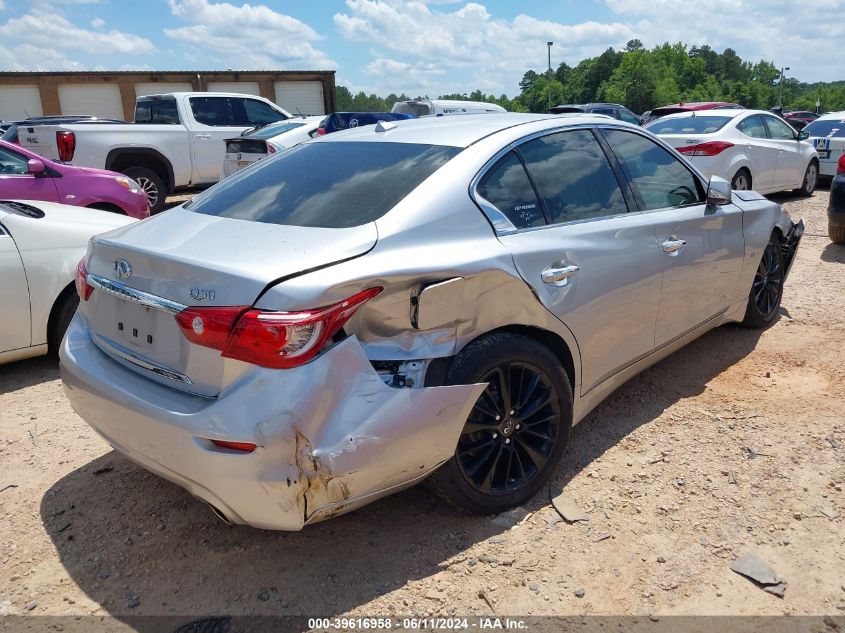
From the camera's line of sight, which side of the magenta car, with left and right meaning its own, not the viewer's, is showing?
right

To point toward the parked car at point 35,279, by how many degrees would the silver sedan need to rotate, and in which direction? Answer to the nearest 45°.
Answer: approximately 90° to its left

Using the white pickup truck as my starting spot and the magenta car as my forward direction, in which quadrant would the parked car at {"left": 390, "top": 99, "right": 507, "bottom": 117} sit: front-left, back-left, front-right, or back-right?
back-left

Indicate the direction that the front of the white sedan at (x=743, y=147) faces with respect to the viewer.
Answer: facing away from the viewer and to the right of the viewer

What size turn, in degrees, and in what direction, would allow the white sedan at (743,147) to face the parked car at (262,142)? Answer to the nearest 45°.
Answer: approximately 135° to its left

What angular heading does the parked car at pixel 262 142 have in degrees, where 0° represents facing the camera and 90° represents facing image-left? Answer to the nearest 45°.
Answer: approximately 225°

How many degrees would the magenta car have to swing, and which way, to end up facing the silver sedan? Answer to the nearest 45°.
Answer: approximately 90° to its right

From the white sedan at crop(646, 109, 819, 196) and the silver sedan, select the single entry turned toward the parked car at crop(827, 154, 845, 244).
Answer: the silver sedan

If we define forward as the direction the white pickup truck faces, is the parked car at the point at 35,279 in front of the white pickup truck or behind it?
behind

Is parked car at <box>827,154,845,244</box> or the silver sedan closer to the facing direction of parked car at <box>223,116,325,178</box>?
the parked car

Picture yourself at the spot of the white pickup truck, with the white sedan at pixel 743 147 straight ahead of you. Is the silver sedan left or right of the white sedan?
right

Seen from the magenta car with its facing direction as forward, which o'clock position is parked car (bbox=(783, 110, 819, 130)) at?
The parked car is roughly at 11 o'clock from the magenta car.
